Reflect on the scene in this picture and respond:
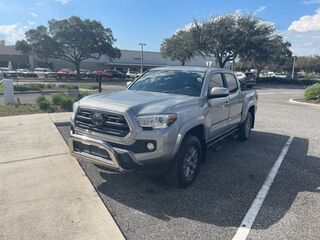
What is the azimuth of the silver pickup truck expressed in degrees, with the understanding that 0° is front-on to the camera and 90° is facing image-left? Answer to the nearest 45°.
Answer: approximately 45°

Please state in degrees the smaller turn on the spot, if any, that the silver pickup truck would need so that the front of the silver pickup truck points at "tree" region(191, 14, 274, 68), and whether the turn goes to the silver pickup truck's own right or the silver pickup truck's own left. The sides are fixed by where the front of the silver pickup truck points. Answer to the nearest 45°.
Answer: approximately 135° to the silver pickup truck's own right

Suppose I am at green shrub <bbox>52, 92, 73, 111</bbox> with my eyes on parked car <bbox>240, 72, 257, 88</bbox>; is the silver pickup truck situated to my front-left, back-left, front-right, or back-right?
back-right

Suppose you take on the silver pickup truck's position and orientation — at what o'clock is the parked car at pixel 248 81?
The parked car is roughly at 5 o'clock from the silver pickup truck.

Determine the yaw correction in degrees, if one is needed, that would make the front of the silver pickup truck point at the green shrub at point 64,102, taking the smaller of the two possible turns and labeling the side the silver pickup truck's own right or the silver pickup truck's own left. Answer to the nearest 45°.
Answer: approximately 90° to the silver pickup truck's own right

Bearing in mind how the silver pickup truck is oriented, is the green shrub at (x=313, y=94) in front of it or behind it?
behind

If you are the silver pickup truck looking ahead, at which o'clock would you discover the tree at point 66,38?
The tree is roughly at 4 o'clock from the silver pickup truck.
